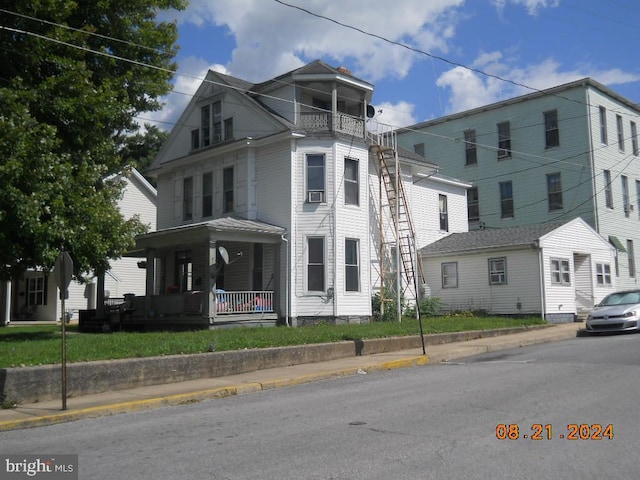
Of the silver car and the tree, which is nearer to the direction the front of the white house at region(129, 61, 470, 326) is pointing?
the tree

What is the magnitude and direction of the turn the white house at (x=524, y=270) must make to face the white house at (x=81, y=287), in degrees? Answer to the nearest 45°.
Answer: approximately 135° to its right

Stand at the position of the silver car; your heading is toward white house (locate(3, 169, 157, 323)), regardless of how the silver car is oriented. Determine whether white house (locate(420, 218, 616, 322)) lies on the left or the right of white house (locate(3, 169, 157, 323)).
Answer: right

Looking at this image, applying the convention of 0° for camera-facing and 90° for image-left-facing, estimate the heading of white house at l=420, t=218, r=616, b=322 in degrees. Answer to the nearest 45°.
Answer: approximately 315°

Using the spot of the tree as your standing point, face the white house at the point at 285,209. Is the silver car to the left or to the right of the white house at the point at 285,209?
right

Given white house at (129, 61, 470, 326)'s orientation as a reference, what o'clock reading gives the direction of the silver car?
The silver car is roughly at 8 o'clock from the white house.

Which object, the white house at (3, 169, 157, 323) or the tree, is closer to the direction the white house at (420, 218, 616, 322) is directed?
the tree

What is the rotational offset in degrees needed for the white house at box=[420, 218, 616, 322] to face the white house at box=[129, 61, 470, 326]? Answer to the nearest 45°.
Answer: approximately 90° to its right

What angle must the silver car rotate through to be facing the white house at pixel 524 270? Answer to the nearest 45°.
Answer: approximately 90° to its right

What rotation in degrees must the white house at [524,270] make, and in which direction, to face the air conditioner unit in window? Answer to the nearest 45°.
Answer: approximately 90° to its right

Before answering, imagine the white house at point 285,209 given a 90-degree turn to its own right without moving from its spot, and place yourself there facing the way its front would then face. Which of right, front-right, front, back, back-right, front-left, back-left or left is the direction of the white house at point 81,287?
front

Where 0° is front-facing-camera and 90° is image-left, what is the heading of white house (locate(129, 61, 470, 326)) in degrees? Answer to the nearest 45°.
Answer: approximately 45°
